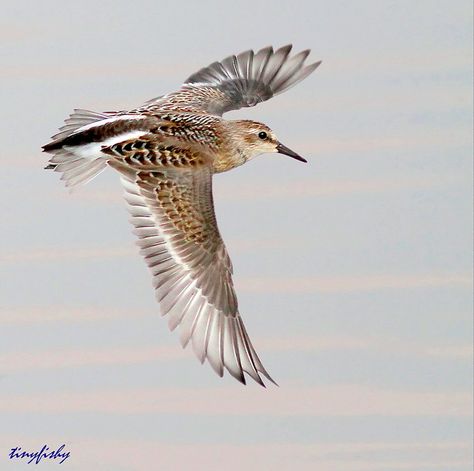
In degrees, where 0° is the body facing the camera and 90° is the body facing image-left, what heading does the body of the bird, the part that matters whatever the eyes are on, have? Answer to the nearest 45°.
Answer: approximately 270°
